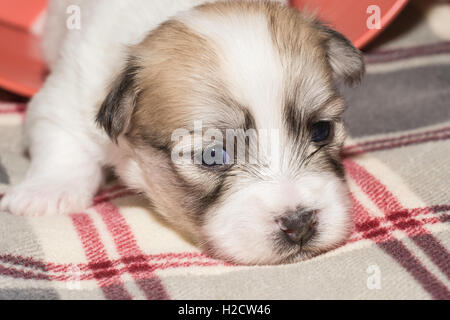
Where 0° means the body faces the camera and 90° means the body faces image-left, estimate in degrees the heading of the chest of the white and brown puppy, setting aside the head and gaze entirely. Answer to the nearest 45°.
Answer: approximately 315°

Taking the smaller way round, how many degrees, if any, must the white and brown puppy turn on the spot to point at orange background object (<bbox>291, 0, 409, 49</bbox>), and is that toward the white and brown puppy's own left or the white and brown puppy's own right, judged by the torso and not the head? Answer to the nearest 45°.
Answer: approximately 90° to the white and brown puppy's own left

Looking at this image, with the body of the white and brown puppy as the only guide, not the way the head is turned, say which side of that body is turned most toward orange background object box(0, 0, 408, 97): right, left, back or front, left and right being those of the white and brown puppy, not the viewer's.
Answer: back
